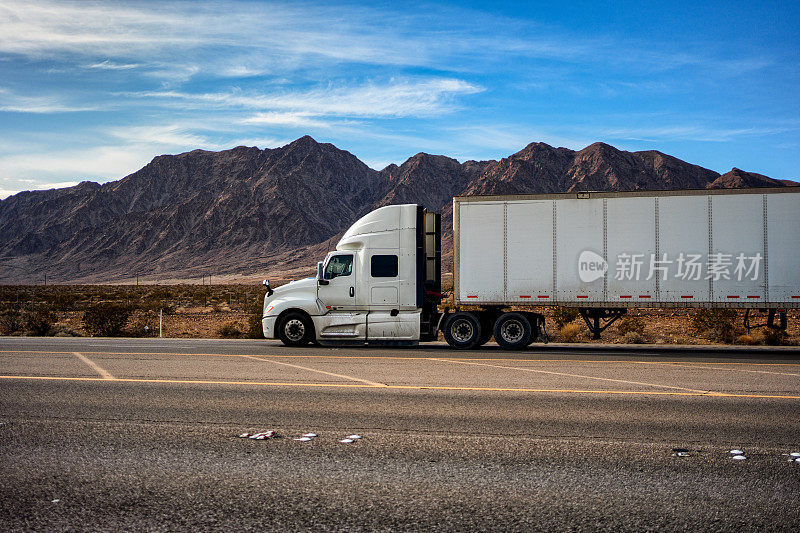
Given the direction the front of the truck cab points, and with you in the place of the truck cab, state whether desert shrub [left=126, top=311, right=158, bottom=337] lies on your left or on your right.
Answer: on your right

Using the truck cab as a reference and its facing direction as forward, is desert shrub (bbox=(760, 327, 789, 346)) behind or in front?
behind

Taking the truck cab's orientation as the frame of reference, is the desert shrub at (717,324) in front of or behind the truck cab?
behind

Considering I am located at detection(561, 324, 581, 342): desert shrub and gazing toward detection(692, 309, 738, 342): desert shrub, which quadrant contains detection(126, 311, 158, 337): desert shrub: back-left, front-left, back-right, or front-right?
back-left

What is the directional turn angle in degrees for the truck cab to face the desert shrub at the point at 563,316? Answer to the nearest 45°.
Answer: approximately 135° to its right

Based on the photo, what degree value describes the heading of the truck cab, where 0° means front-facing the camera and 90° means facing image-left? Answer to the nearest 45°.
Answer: approximately 90°

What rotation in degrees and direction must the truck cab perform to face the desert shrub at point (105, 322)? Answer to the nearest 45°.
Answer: approximately 45° to its right
